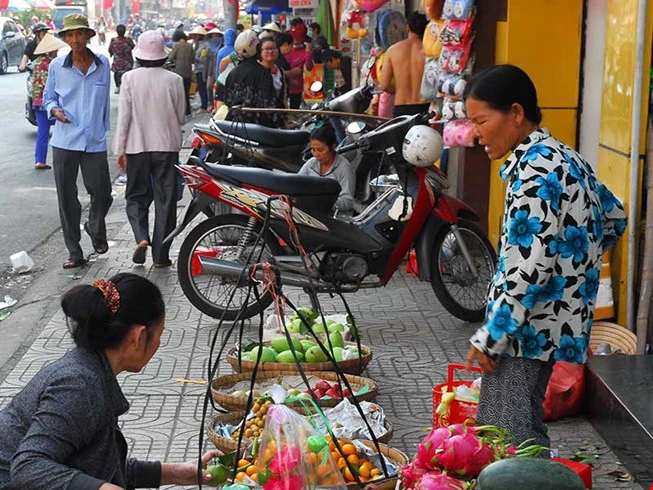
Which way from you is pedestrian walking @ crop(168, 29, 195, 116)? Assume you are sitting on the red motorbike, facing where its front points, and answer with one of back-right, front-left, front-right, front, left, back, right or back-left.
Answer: left

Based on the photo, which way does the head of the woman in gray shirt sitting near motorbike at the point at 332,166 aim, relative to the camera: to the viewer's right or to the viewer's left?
to the viewer's left

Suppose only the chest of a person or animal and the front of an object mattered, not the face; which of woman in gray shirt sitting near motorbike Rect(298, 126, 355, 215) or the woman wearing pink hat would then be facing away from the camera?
the woman wearing pink hat

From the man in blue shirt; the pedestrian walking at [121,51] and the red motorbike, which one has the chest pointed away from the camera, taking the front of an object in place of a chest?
the pedestrian walking

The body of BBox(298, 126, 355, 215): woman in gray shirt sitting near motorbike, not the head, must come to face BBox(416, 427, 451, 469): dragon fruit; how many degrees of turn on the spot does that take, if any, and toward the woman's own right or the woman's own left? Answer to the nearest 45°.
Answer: approximately 45° to the woman's own left

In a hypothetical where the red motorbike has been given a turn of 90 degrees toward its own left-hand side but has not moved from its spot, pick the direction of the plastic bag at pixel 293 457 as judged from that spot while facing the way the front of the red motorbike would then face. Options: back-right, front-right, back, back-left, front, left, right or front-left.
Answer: back

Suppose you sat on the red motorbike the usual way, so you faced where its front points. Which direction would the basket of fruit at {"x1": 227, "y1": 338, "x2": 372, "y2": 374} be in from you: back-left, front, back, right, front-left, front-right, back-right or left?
right

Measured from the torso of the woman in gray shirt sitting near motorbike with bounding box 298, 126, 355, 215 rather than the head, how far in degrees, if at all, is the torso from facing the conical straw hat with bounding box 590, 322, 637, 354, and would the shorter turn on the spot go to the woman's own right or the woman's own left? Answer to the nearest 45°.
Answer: approximately 90° to the woman's own left

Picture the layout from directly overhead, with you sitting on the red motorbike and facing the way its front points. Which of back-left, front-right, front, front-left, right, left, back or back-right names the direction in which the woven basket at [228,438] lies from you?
right

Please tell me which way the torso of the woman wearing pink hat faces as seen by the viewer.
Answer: away from the camera

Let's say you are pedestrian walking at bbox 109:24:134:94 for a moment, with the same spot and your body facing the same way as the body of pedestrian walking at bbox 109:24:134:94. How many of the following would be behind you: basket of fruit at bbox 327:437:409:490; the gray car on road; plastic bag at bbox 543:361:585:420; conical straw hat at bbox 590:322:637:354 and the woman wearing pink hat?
4

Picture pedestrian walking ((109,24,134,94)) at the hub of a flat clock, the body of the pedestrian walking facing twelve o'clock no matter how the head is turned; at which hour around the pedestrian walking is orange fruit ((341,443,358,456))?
The orange fruit is roughly at 6 o'clock from the pedestrian walking.

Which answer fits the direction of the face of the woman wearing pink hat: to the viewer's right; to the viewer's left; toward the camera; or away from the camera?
away from the camera

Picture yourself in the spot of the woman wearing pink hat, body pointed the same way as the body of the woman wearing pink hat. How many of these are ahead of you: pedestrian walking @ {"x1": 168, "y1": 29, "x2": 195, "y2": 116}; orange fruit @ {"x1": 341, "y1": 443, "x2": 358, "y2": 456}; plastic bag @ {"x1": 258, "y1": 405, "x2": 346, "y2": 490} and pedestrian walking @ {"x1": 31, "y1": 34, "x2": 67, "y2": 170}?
2
